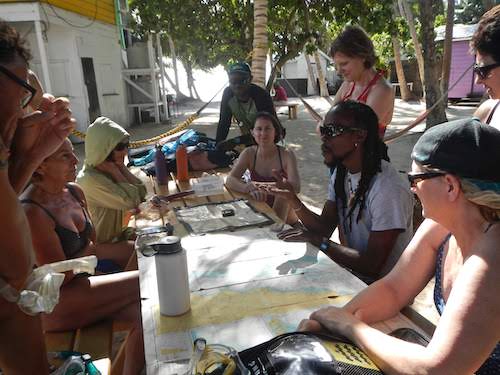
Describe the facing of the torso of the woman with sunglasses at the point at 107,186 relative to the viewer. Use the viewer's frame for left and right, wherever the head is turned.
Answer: facing to the right of the viewer

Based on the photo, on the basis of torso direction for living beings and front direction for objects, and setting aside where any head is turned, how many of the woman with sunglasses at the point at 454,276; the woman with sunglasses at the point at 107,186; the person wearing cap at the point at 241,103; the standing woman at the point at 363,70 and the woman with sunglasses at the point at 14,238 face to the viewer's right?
2

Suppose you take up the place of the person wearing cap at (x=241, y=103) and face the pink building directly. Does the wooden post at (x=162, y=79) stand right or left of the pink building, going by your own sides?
left

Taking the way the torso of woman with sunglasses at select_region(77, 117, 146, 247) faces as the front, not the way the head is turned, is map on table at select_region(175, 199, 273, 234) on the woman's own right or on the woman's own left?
on the woman's own right

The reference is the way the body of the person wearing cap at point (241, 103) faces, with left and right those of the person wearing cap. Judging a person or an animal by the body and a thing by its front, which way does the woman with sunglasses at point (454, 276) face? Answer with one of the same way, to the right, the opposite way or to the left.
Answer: to the right

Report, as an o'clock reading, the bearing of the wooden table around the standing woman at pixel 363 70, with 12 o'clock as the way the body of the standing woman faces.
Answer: The wooden table is roughly at 11 o'clock from the standing woman.

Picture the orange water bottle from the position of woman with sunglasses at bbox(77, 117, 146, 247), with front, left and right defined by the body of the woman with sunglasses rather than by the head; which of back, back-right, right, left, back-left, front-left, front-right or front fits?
front-left

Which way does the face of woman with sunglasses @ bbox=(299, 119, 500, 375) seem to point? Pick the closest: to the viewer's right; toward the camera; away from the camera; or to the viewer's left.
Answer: to the viewer's left

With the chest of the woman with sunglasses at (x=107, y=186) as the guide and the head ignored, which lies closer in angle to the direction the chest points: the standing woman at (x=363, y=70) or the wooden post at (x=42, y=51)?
the standing woman

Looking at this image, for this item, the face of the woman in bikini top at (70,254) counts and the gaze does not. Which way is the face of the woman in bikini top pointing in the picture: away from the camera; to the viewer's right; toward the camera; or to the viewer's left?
to the viewer's right

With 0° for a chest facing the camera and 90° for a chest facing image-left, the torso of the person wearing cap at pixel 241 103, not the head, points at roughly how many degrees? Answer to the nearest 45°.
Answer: approximately 0°

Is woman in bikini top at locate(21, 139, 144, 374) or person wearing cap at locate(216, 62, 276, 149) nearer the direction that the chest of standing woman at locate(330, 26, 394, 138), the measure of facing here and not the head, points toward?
the woman in bikini top

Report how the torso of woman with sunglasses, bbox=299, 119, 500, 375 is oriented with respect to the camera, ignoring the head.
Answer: to the viewer's left

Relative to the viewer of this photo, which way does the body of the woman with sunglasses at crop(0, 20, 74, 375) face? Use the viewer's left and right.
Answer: facing to the right of the viewer
